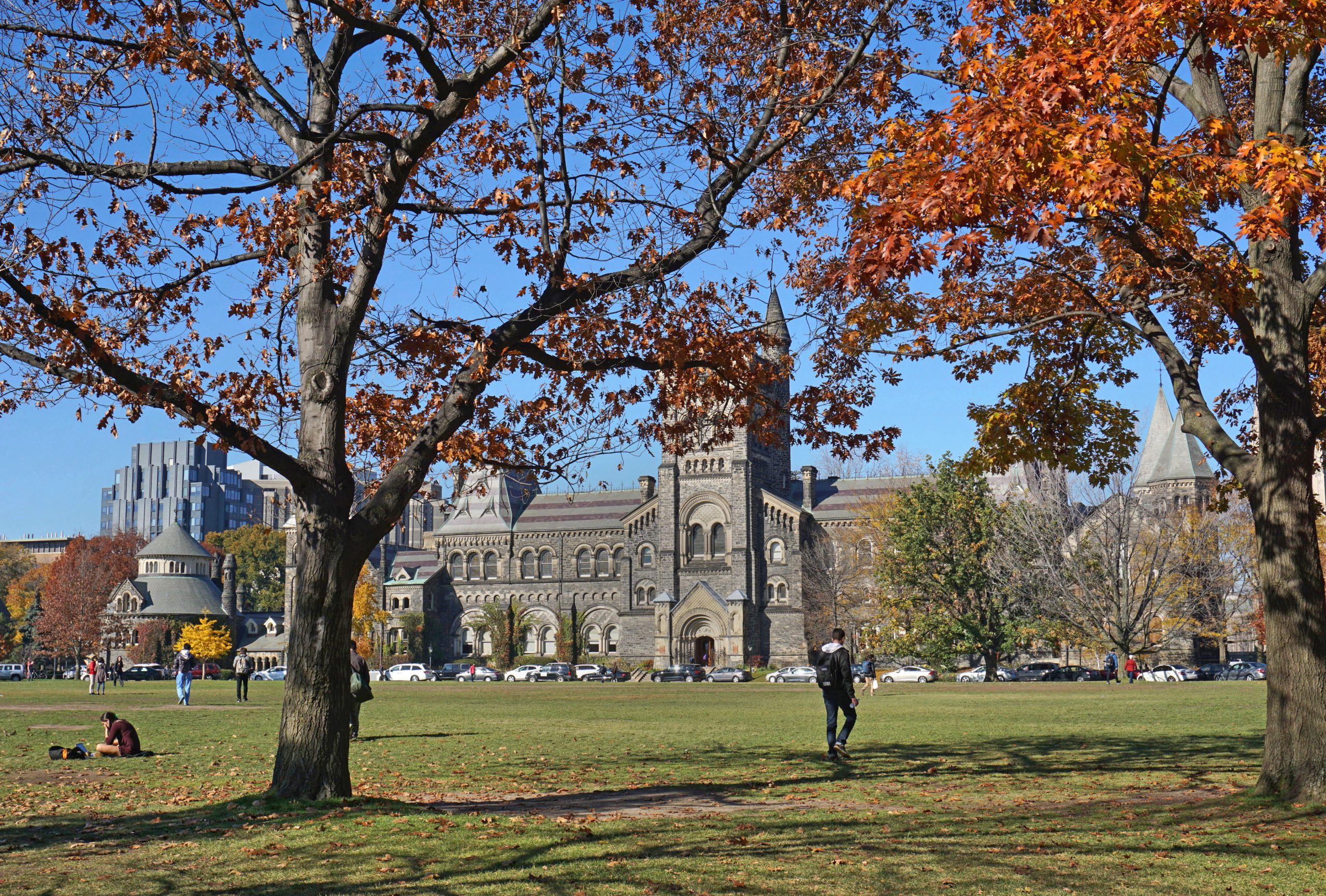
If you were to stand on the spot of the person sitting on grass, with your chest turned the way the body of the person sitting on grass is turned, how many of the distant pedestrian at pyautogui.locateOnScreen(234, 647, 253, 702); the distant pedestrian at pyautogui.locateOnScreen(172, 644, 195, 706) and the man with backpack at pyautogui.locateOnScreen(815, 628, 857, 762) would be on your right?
2

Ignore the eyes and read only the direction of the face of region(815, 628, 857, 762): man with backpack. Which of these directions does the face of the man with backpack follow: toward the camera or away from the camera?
away from the camera

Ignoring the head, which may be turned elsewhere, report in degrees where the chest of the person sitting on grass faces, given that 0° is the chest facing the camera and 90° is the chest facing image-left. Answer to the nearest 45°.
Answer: approximately 90°

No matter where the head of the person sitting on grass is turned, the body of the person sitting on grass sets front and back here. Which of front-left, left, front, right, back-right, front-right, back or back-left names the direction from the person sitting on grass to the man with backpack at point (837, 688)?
back-left

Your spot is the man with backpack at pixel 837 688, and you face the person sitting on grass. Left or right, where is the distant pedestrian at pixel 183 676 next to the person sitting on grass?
right

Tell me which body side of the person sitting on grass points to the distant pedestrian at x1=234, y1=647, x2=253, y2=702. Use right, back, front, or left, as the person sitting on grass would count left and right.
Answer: right

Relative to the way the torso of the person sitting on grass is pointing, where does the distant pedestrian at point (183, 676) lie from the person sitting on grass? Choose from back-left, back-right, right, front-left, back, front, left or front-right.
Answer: right
